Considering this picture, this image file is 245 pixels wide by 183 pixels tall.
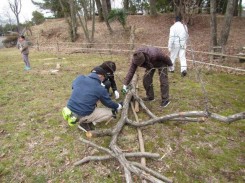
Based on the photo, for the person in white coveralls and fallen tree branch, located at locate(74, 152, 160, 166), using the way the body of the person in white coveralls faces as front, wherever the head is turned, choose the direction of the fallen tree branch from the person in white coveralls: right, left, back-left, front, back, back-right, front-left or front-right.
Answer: back

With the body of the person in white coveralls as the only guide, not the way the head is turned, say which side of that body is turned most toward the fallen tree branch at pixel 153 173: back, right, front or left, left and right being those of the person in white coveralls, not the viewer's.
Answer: back

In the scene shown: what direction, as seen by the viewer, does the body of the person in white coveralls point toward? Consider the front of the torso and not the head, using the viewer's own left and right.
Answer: facing away from the viewer

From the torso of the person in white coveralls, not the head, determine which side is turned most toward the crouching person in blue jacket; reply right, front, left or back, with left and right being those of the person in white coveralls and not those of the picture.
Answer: back

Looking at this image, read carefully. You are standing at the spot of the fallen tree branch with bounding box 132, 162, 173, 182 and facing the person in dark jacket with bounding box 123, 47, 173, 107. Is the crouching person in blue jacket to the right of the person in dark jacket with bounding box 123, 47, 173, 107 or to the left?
left
